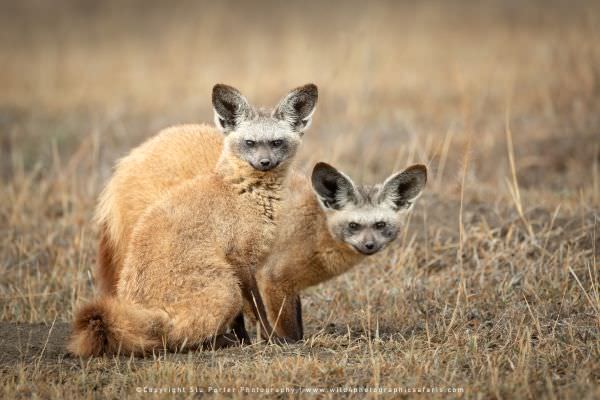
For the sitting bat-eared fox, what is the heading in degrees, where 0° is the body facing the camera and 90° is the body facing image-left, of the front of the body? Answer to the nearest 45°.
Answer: approximately 270°
